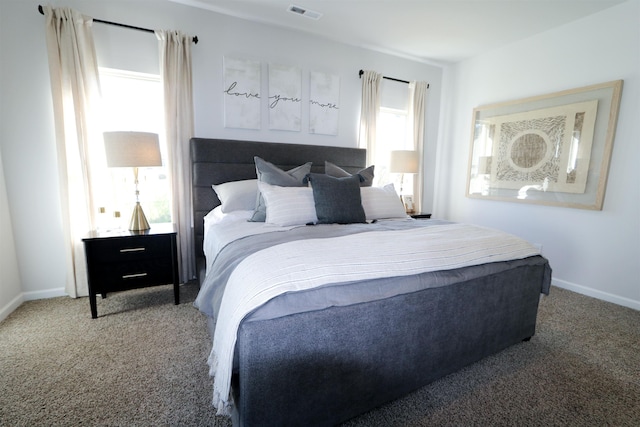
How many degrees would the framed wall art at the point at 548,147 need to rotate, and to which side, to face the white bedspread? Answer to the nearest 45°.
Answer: approximately 45° to its left

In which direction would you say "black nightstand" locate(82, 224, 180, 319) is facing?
toward the camera

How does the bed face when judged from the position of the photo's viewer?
facing the viewer and to the right of the viewer

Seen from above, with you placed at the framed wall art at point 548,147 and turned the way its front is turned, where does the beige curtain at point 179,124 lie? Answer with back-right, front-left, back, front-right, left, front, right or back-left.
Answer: front

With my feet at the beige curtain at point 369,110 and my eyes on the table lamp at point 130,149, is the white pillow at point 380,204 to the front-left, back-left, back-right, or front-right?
front-left

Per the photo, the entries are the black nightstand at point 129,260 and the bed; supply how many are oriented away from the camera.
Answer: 0

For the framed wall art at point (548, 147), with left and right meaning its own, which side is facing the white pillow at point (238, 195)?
front

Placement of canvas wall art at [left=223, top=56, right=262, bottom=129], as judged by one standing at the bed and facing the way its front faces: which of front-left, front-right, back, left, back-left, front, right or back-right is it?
back

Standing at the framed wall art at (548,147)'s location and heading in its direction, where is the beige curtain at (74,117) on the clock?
The beige curtain is roughly at 12 o'clock from the framed wall art.

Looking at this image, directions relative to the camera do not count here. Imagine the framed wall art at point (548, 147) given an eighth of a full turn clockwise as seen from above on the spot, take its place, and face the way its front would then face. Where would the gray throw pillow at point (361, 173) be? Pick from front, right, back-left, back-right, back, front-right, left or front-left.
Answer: front-left

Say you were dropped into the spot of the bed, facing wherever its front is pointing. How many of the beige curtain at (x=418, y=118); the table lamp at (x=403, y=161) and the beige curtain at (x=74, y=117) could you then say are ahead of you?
0

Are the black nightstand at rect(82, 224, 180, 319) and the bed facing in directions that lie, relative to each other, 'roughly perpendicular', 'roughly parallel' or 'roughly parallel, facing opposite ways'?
roughly parallel

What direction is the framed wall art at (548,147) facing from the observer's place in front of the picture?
facing the viewer and to the left of the viewer
